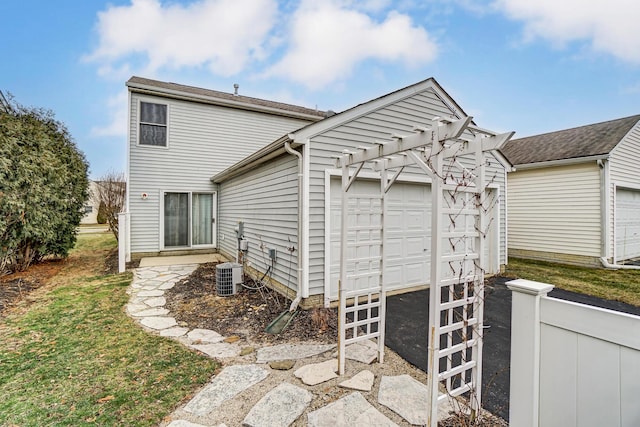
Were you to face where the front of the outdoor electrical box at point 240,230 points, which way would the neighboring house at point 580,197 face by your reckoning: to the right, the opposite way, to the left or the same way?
to the left

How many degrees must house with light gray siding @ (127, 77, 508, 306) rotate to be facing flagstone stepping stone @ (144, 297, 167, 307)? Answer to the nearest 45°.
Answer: approximately 90° to its right

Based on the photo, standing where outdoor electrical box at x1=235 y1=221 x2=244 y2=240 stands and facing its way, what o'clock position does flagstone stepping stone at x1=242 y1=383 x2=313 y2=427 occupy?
The flagstone stepping stone is roughly at 9 o'clock from the outdoor electrical box.

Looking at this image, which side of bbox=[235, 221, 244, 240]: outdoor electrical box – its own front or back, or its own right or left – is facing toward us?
left

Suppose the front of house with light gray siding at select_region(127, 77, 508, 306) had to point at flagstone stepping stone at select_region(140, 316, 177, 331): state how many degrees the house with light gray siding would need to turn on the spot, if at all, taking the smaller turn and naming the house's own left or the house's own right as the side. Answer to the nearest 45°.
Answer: approximately 90° to the house's own right

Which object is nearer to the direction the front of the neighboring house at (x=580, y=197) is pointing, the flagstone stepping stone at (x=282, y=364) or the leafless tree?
the flagstone stepping stone

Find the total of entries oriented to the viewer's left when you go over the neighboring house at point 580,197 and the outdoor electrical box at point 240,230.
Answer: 1

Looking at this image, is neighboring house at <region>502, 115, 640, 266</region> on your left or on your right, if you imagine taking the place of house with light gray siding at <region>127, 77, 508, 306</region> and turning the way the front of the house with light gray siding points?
on your left
